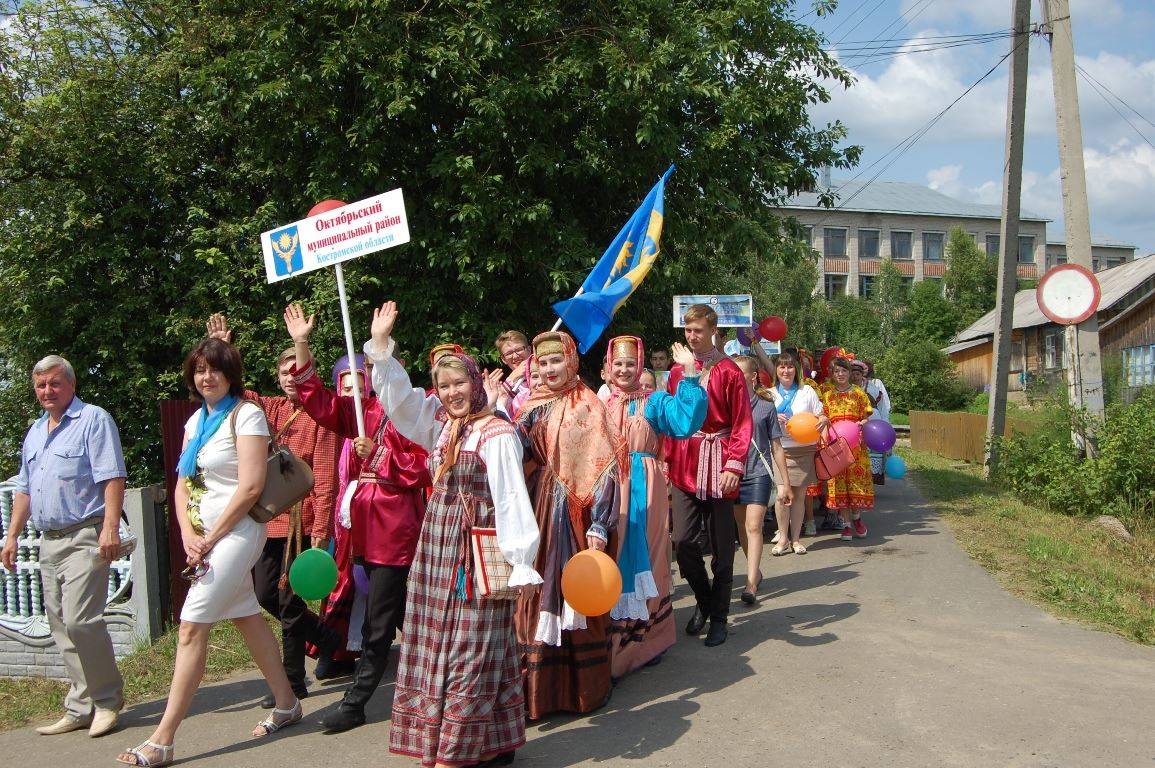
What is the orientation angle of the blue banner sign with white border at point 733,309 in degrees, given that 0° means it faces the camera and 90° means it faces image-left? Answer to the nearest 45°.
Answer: approximately 0°

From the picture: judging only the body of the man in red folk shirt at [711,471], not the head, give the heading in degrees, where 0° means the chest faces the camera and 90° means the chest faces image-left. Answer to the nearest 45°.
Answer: approximately 45°

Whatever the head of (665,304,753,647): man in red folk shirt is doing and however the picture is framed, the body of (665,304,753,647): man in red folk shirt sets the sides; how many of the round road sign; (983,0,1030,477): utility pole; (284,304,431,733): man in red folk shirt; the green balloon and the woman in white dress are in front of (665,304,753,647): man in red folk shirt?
3

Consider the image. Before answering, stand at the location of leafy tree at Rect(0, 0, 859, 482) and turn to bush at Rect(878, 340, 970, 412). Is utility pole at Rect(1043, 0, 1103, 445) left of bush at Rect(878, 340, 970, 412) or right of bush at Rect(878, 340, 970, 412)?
right

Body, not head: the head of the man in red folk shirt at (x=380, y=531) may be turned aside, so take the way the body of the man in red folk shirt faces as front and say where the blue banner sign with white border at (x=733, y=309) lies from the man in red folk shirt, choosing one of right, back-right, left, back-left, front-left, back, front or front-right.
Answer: back

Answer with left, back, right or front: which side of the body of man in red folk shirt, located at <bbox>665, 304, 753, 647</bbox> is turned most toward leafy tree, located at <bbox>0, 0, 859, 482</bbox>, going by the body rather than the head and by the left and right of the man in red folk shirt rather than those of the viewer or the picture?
right

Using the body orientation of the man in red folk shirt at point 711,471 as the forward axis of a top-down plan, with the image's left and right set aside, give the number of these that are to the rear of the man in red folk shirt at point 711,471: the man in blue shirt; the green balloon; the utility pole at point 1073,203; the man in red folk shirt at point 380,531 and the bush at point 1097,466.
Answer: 2

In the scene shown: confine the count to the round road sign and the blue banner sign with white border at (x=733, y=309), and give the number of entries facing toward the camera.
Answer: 2

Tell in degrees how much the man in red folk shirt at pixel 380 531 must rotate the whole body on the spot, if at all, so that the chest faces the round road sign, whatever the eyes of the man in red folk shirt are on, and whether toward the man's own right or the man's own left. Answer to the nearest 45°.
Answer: approximately 180°
